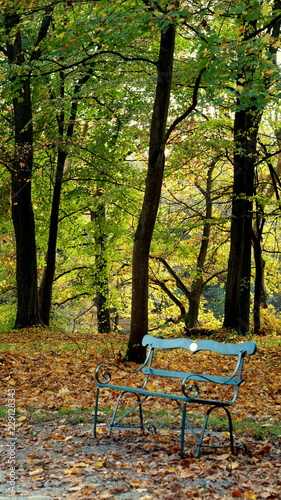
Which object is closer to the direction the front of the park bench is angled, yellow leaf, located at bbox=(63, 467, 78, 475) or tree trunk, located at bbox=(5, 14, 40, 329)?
the yellow leaf

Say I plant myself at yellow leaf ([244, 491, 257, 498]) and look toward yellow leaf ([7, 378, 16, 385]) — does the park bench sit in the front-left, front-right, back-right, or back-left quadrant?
front-right

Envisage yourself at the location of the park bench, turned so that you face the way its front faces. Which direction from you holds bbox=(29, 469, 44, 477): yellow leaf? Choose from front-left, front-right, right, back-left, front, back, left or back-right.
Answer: front

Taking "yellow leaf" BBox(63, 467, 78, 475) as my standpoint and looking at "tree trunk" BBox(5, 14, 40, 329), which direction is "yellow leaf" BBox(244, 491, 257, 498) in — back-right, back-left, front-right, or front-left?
back-right

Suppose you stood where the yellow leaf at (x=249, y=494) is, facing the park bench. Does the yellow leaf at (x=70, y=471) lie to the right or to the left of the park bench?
left

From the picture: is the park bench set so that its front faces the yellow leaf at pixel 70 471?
yes

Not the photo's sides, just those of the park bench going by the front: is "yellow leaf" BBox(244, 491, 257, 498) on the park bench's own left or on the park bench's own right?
on the park bench's own left

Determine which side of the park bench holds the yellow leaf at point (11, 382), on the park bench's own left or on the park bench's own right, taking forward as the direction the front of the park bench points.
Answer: on the park bench's own right

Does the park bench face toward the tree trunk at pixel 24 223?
no
